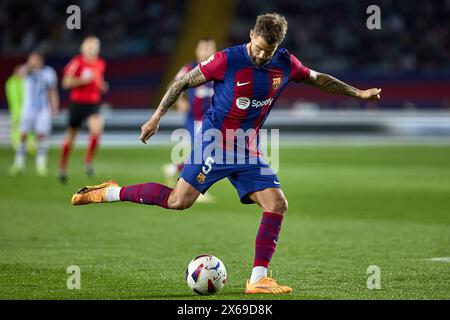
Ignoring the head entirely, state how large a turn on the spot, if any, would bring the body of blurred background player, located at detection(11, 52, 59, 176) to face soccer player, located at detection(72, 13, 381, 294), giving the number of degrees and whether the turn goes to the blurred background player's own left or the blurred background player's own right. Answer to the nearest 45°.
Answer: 0° — they already face them

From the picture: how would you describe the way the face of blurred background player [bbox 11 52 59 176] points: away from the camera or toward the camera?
toward the camera

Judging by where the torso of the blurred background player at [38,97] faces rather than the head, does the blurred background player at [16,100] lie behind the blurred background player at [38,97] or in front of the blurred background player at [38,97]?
behind

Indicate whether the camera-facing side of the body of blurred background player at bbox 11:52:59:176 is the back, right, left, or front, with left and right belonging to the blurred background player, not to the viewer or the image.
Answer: front

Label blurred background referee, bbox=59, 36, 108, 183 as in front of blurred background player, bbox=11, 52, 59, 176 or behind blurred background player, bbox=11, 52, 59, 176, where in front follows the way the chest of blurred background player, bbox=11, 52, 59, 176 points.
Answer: in front

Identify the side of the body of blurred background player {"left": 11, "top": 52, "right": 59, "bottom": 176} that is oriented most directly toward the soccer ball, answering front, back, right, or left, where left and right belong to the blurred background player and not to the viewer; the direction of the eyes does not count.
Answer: front
